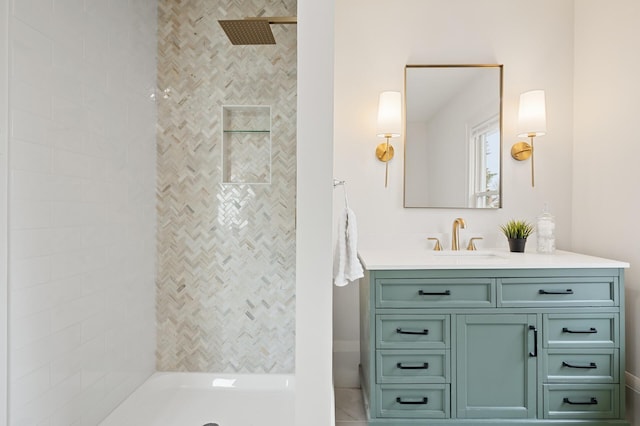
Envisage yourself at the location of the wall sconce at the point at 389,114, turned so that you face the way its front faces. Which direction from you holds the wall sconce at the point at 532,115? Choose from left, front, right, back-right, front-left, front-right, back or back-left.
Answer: left

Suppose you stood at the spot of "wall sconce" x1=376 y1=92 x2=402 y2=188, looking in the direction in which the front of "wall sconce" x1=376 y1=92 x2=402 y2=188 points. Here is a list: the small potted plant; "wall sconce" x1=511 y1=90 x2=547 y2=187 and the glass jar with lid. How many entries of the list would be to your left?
3

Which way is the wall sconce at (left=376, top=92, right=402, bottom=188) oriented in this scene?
toward the camera

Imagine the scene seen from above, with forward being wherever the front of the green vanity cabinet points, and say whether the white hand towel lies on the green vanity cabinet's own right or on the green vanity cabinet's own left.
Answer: on the green vanity cabinet's own right

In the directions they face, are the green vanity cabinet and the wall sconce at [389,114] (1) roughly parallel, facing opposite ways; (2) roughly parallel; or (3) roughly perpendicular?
roughly parallel

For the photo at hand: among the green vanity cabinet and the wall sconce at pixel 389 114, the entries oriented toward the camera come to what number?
2

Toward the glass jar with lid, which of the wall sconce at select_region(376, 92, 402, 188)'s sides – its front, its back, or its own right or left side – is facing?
left

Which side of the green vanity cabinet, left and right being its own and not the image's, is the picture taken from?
front

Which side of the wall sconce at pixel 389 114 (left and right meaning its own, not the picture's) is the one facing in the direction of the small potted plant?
left

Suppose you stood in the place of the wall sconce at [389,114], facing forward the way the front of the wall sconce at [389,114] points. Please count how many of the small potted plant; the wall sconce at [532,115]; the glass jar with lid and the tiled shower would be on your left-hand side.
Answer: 3
